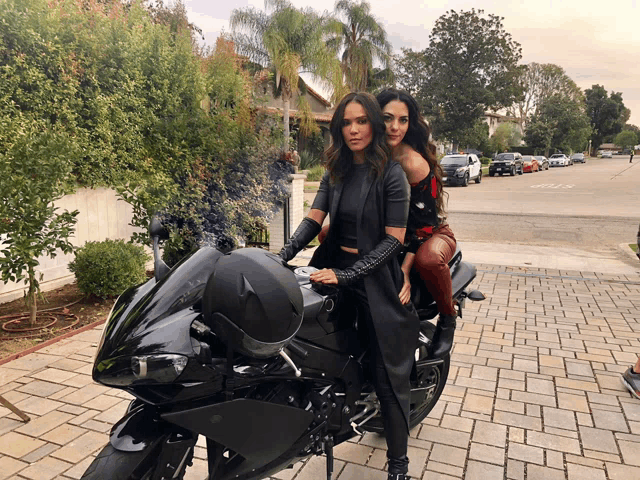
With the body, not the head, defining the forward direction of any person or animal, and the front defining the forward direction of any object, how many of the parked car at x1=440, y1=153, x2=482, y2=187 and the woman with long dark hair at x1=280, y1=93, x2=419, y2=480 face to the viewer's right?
0

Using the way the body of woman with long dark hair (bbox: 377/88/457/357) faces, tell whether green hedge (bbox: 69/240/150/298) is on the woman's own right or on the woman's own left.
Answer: on the woman's own right

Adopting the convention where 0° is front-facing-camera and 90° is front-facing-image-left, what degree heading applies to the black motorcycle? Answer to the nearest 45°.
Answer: approximately 45°

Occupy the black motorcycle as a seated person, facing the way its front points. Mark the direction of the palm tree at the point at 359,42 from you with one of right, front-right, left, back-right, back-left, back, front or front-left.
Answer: back-right

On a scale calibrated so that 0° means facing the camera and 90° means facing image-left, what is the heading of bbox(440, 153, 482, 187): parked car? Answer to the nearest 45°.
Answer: approximately 45°

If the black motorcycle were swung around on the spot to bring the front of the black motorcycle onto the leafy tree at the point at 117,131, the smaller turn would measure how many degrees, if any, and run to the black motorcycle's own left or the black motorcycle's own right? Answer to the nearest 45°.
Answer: approximately 135° to the black motorcycle's own right

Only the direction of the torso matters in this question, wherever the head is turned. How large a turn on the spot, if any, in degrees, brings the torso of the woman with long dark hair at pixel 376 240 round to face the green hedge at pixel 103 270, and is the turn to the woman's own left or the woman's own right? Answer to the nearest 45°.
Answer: approximately 90° to the woman's own right

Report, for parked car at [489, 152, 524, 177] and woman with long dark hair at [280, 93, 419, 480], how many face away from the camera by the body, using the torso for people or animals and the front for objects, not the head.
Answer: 0
